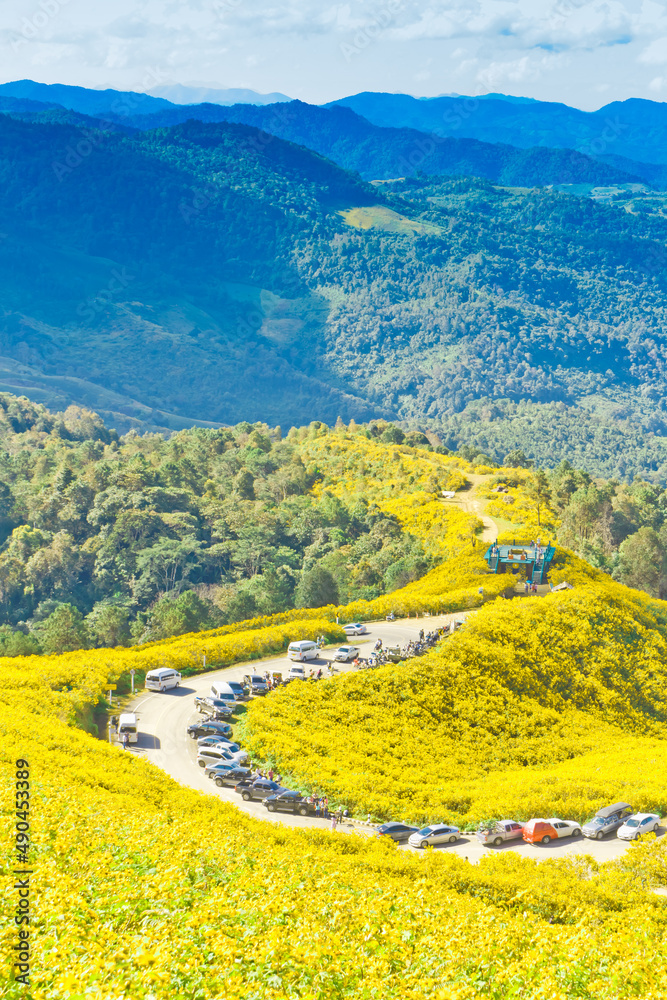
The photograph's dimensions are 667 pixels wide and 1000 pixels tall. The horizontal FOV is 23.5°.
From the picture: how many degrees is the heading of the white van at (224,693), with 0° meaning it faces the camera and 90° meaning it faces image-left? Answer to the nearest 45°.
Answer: approximately 315°

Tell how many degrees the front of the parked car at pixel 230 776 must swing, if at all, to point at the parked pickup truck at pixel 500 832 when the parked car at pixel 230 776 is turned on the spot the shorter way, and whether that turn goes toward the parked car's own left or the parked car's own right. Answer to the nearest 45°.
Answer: approximately 135° to the parked car's own left

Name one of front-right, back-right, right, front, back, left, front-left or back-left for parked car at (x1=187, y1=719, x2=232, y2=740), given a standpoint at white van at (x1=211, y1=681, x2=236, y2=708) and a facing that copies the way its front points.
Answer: front-right

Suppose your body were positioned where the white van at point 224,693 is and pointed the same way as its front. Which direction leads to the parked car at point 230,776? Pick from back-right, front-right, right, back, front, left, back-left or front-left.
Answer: front-right

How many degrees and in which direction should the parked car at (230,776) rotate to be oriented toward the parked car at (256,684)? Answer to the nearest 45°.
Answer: approximately 90° to its right

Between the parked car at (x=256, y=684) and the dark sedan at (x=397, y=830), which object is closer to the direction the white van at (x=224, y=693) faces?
the dark sedan

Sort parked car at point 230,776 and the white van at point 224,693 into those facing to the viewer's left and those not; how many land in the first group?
1

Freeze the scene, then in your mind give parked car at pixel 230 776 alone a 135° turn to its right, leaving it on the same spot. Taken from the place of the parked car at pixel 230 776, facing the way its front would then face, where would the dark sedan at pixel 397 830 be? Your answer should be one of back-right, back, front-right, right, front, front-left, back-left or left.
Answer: right

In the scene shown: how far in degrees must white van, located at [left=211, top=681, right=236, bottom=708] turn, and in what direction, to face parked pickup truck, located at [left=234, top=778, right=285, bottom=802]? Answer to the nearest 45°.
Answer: approximately 45° to its right

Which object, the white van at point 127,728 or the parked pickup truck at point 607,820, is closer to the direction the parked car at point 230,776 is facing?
the white van
